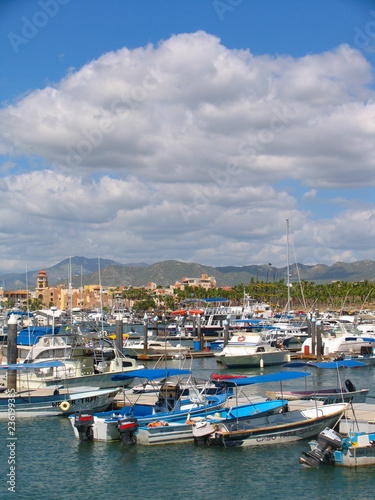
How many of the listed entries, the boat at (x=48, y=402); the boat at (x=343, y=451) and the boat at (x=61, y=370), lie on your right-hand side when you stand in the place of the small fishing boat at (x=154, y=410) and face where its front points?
1

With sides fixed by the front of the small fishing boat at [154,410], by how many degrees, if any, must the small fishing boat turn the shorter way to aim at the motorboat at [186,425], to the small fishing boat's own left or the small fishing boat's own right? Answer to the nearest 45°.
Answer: approximately 90° to the small fishing boat's own right

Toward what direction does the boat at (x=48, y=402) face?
to the viewer's right

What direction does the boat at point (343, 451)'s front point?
to the viewer's right

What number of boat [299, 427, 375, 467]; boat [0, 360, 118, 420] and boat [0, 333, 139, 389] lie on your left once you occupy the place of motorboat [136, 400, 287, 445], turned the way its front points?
2

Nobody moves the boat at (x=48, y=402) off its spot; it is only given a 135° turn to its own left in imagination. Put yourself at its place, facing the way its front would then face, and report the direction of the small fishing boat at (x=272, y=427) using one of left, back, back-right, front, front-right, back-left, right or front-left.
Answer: back

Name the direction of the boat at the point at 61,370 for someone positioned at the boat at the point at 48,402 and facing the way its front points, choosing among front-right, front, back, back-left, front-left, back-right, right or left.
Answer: left

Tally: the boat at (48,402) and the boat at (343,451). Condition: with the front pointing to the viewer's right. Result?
2

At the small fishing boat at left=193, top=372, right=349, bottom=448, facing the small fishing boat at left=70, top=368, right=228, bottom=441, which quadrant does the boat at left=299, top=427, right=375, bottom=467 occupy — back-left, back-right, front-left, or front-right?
back-left

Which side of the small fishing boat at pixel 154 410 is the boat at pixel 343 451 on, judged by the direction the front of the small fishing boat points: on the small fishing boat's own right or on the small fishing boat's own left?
on the small fishing boat's own right

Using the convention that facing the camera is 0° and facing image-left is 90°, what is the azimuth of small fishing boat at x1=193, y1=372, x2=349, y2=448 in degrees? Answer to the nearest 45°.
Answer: approximately 225°

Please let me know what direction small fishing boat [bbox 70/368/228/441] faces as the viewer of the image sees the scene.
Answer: facing away from the viewer and to the right of the viewer

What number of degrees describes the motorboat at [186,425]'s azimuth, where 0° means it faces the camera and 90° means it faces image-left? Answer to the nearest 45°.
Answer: approximately 225°
